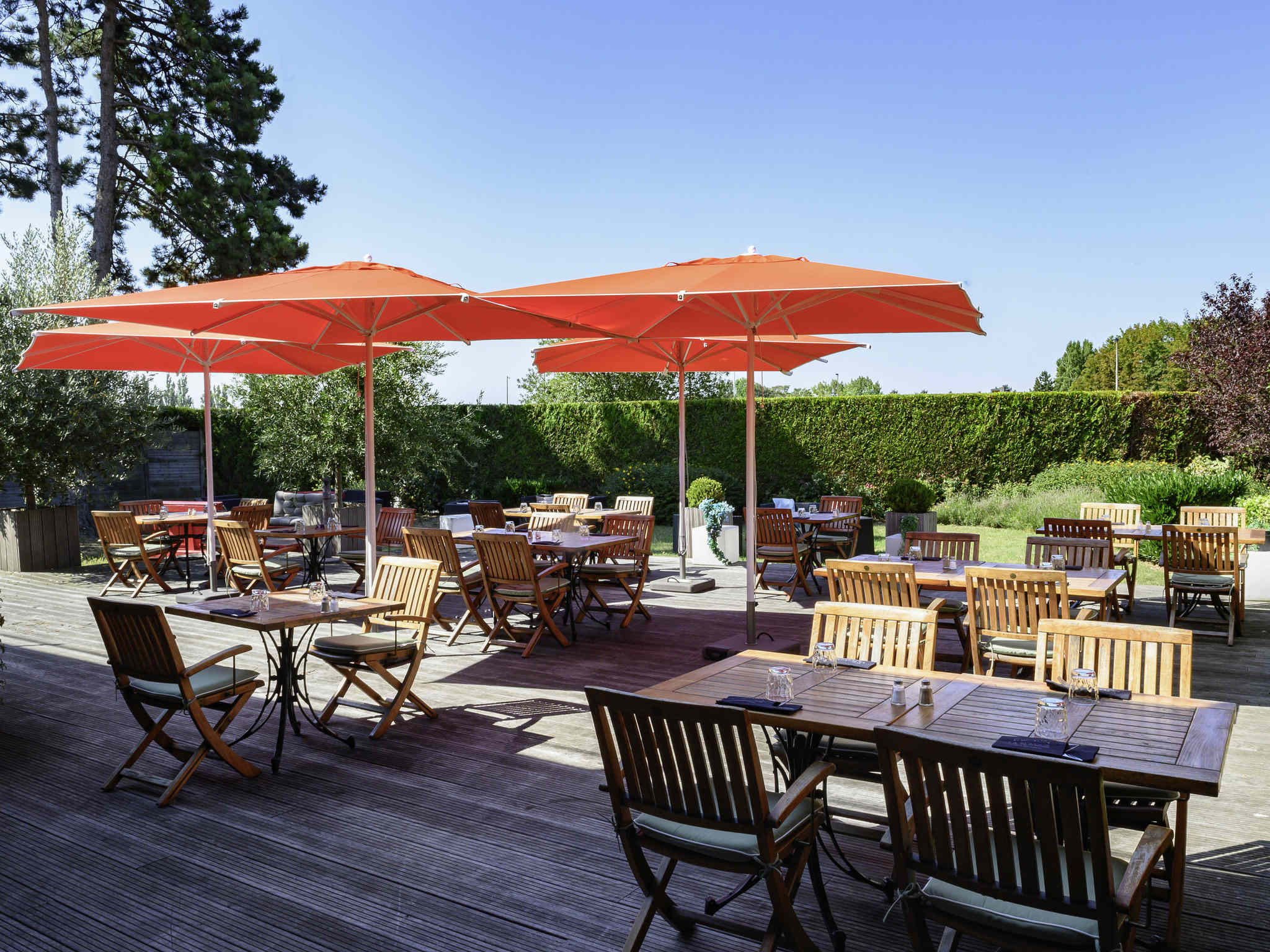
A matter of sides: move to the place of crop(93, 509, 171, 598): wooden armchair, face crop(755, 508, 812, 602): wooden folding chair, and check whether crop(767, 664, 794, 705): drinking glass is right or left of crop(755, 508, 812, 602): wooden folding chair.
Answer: right

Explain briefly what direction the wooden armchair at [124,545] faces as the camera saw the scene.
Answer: facing away from the viewer and to the right of the viewer

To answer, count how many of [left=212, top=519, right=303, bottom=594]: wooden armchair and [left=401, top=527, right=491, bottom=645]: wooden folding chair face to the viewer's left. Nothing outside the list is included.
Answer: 0

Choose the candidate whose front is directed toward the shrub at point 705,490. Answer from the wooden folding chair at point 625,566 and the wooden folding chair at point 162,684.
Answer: the wooden folding chair at point 162,684

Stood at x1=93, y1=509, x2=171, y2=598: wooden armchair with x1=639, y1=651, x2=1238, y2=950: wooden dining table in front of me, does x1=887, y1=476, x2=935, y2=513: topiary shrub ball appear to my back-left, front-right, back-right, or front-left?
front-left

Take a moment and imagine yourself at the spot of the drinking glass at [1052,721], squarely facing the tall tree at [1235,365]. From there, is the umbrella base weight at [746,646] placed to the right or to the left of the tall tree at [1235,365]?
left

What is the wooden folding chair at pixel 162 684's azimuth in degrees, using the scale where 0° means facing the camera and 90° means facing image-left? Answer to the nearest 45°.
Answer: approximately 225°

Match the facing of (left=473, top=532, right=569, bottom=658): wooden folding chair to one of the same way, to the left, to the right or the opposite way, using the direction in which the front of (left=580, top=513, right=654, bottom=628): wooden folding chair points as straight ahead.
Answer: the opposite way

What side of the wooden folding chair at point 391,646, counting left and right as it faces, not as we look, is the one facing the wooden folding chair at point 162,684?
front

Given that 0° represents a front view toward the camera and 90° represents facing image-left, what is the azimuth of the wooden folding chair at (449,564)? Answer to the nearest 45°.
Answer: approximately 225°

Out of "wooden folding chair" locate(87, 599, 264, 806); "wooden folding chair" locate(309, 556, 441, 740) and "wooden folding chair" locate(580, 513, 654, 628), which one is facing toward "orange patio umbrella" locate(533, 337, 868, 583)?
"wooden folding chair" locate(87, 599, 264, 806)

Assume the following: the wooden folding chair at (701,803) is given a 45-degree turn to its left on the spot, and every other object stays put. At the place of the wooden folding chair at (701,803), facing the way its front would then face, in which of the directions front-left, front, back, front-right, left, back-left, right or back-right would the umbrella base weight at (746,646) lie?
front
